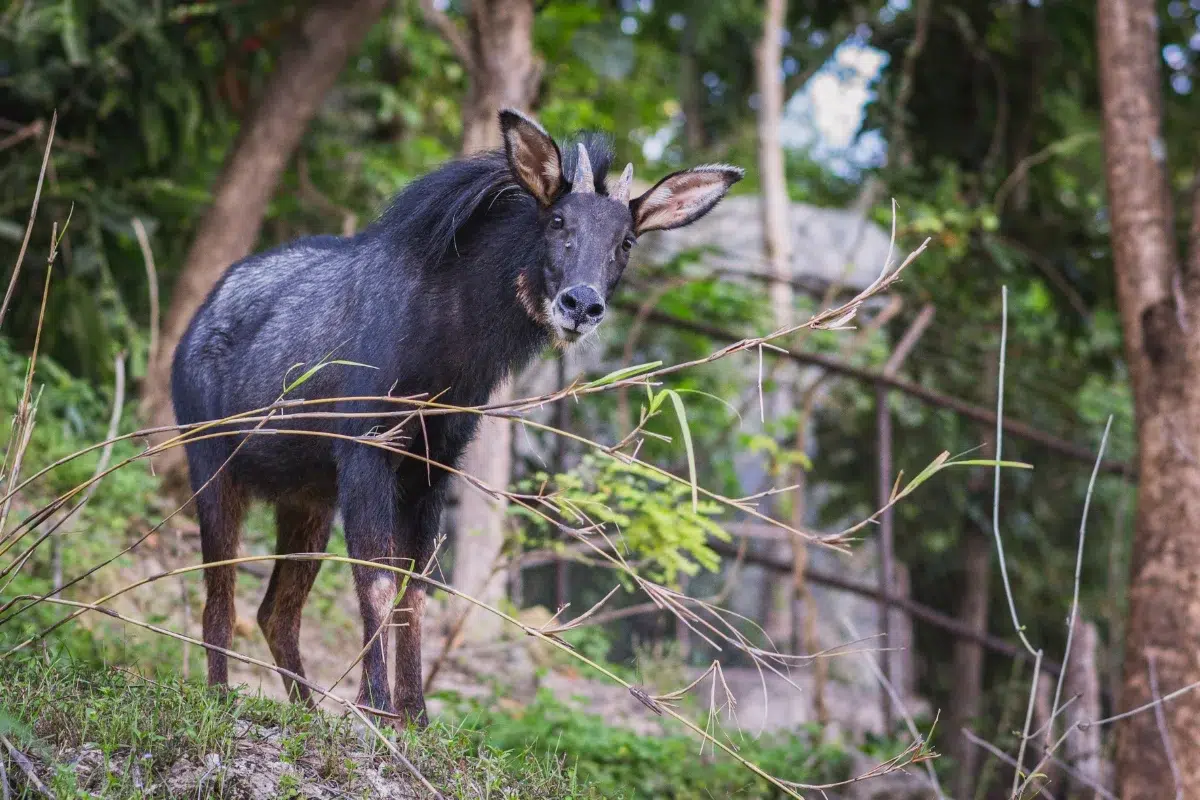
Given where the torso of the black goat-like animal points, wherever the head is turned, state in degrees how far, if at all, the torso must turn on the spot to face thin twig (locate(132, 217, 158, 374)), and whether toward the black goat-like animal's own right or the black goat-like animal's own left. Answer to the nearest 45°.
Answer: approximately 180°

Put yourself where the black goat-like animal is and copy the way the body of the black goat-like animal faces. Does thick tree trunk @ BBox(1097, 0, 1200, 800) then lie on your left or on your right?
on your left

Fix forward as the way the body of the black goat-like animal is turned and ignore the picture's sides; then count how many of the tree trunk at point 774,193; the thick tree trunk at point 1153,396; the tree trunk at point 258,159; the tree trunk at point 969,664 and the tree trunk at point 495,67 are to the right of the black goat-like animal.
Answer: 0

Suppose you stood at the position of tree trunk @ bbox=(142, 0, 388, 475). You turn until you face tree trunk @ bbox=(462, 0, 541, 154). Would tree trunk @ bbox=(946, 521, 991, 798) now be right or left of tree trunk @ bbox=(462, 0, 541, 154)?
left

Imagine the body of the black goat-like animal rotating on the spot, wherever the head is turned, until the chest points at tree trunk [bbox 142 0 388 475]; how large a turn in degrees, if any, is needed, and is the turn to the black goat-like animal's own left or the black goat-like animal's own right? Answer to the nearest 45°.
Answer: approximately 135° to the black goat-like animal's own left

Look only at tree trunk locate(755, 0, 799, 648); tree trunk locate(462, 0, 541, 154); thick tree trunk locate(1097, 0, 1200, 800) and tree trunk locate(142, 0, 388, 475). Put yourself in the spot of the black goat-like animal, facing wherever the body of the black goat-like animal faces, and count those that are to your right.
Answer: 0

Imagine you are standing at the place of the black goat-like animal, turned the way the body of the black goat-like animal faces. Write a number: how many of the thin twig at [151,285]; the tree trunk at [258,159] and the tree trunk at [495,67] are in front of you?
0

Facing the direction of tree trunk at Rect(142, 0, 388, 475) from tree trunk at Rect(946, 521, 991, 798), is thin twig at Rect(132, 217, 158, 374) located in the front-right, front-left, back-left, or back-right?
front-left

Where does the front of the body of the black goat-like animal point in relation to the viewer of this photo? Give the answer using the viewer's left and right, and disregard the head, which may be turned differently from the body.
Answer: facing the viewer and to the right of the viewer

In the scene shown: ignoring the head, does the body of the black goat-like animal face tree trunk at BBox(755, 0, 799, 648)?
no

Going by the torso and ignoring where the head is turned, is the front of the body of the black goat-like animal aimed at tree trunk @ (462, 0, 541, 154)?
no

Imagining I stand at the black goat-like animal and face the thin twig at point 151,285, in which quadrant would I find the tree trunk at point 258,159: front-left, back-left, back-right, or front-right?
front-right

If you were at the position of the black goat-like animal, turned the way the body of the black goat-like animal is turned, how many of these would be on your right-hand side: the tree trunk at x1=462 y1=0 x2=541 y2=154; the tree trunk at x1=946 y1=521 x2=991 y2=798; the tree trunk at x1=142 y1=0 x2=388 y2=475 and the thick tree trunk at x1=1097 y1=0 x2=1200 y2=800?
0
